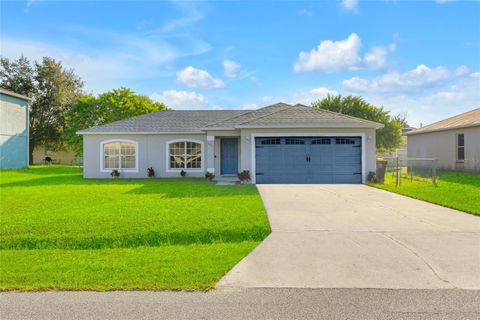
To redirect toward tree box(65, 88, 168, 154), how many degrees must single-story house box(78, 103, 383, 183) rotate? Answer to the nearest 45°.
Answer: approximately 135° to its right

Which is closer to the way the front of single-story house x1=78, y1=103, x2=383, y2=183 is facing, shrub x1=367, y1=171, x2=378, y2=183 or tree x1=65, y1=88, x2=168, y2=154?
the shrub

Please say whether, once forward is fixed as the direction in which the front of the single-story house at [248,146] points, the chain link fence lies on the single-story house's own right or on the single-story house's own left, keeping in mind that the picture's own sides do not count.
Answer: on the single-story house's own left

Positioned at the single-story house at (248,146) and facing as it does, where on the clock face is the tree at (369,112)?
The tree is roughly at 7 o'clock from the single-story house.

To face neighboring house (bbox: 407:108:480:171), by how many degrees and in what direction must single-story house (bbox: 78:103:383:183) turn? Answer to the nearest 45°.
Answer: approximately 90° to its left

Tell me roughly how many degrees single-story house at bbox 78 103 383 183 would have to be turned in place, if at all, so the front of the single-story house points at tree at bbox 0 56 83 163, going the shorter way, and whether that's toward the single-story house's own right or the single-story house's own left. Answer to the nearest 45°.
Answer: approximately 135° to the single-story house's own right

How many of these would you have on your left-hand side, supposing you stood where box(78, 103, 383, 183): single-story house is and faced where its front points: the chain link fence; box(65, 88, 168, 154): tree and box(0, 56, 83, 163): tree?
1

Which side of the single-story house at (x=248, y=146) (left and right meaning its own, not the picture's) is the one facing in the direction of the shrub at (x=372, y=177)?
left

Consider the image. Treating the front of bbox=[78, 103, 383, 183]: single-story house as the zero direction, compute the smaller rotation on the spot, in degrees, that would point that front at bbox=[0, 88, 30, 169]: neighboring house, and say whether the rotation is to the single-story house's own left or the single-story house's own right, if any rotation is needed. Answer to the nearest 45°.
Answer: approximately 135° to the single-story house's own right

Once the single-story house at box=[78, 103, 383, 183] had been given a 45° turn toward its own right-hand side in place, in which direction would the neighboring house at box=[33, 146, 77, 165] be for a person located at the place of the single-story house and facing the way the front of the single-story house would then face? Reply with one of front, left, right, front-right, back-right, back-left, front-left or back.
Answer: right

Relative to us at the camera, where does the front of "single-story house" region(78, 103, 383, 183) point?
facing the viewer

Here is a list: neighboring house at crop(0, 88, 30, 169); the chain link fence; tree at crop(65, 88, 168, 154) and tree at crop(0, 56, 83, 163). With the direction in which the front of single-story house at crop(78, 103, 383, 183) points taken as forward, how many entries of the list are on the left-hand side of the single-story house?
1
